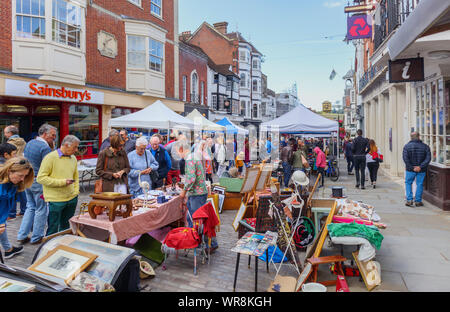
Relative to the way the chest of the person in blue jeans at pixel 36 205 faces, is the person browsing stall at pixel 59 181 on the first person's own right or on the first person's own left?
on the first person's own right

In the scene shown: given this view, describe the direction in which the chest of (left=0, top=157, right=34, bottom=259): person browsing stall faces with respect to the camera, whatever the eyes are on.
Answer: to the viewer's right

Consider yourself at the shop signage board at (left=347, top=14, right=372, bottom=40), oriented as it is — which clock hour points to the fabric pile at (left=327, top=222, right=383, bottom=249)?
The fabric pile is roughly at 12 o'clock from the shop signage board.

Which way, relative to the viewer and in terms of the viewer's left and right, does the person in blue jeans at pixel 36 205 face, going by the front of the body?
facing to the right of the viewer
